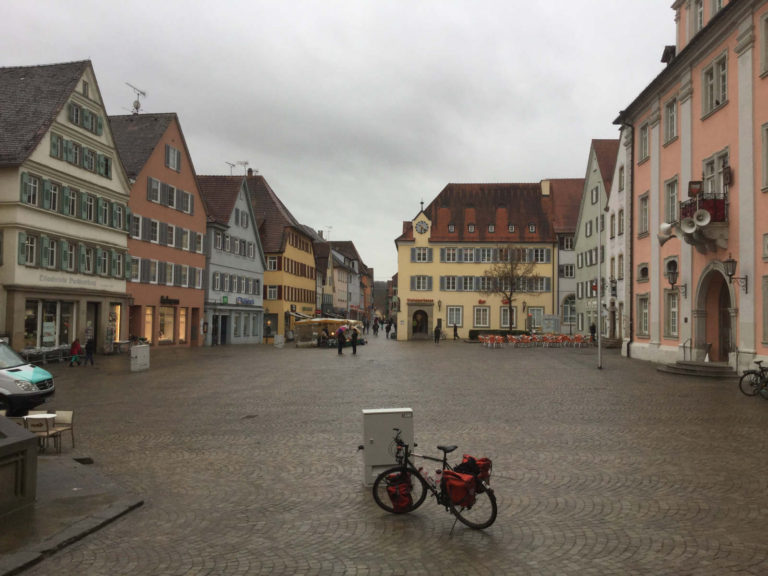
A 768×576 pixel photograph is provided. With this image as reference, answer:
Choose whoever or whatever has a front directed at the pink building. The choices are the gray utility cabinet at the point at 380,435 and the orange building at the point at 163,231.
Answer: the orange building

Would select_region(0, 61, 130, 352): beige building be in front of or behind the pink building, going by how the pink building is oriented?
in front

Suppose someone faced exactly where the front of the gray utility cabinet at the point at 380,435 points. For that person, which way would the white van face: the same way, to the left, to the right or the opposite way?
to the left

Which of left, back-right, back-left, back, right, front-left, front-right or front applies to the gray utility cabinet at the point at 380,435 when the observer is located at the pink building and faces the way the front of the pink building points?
front-left

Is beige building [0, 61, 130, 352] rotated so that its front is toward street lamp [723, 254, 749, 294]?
yes

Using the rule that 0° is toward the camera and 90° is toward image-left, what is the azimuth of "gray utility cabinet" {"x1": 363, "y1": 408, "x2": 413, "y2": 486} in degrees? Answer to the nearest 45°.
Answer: approximately 0°

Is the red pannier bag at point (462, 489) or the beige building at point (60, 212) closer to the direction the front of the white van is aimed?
the red pannier bag

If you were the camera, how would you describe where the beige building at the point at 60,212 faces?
facing the viewer and to the right of the viewer

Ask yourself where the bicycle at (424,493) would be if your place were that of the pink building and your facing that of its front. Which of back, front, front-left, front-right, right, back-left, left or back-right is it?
front-left

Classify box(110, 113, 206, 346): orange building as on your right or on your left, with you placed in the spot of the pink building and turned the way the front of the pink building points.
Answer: on your right

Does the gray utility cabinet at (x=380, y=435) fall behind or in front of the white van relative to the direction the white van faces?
in front

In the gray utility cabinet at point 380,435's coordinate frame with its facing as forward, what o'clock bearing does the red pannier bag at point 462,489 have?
The red pannier bag is roughly at 11 o'clock from the gray utility cabinet.

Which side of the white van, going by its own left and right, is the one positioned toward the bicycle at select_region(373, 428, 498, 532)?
front

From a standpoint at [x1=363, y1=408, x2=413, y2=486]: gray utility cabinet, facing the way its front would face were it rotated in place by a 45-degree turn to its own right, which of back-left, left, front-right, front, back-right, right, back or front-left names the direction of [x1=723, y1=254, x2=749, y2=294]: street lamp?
back
